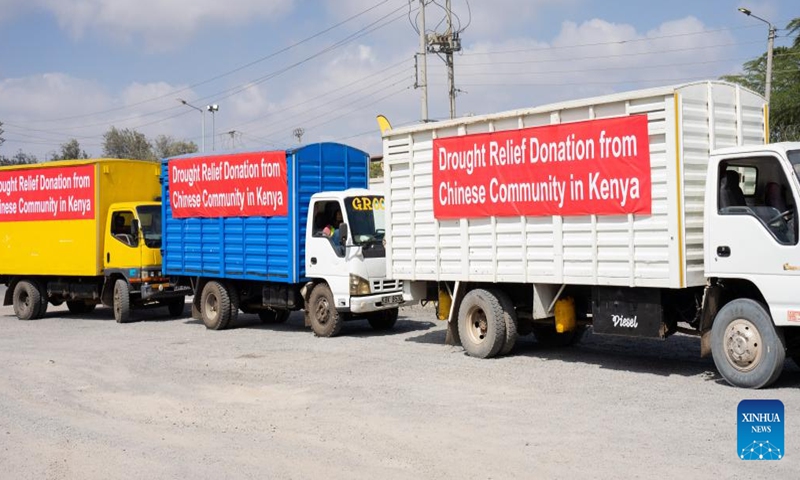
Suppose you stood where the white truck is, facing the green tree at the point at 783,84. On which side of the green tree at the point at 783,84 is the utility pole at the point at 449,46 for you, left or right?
left

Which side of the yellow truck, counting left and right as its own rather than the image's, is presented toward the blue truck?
front

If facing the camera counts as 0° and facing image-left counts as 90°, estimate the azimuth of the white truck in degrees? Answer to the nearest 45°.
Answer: approximately 315°

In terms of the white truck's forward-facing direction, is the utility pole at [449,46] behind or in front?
behind

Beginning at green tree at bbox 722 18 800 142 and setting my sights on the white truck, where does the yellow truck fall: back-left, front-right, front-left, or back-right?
front-right

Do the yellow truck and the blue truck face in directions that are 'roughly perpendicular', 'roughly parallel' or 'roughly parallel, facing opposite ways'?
roughly parallel

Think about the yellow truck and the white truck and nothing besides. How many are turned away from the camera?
0

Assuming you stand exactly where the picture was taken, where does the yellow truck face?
facing the viewer and to the right of the viewer

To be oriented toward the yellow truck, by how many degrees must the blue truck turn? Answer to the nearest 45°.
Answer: approximately 180°

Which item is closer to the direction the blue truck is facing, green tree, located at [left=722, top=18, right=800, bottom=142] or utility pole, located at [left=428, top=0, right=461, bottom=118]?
the green tree

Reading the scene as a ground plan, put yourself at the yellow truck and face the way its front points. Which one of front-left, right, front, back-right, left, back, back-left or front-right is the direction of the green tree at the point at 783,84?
front-left
